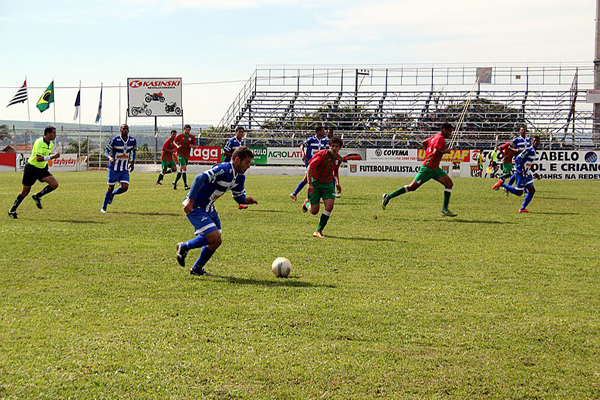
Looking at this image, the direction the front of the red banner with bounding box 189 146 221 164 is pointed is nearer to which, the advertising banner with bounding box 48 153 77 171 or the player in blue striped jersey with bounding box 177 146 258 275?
the player in blue striped jersey

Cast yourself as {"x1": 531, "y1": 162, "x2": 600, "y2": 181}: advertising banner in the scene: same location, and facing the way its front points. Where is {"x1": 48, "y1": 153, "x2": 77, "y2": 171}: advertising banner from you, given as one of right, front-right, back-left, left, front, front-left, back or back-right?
right

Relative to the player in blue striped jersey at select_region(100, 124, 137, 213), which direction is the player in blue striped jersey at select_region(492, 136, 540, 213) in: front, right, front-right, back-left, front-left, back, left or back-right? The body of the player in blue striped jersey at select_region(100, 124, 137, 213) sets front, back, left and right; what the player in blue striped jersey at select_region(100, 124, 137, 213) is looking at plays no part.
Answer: left

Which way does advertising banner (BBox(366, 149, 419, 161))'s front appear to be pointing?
toward the camera

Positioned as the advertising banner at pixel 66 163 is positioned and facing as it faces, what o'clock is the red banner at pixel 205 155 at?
The red banner is roughly at 10 o'clock from the advertising banner.

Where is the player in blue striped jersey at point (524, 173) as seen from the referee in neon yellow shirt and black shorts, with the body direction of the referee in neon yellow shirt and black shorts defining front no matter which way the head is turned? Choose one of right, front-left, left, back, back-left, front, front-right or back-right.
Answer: front

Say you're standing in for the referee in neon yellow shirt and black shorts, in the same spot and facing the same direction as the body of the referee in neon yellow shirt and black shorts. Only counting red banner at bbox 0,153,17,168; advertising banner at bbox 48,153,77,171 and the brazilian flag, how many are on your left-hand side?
3

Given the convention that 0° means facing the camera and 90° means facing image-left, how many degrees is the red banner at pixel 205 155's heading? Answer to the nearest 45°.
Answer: approximately 0°

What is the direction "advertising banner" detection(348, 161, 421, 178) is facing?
toward the camera

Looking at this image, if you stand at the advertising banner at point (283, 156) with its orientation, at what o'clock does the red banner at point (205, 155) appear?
The red banner is roughly at 3 o'clock from the advertising banner.
